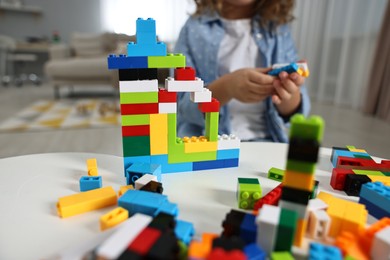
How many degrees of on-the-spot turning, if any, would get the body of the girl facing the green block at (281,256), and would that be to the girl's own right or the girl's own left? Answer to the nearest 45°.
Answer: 0° — they already face it

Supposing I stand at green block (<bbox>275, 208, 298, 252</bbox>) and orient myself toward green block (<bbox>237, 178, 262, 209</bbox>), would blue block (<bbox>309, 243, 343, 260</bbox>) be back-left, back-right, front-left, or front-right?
back-right

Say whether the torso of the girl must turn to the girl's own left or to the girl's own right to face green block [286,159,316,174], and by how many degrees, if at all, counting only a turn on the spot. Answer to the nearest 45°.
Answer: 0° — they already face it

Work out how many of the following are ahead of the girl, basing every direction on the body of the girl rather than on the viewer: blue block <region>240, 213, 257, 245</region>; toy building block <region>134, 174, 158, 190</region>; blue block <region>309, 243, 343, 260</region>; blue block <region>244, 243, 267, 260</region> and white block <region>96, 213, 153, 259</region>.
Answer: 5

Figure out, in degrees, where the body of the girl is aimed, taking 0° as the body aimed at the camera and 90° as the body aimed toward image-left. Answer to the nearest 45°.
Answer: approximately 0°

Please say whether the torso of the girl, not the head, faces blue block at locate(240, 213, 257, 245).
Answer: yes

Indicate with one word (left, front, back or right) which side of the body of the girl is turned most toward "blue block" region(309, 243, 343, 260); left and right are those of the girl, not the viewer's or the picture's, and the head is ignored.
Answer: front

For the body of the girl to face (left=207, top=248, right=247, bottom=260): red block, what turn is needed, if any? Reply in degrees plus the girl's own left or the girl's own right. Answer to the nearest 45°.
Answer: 0° — they already face it

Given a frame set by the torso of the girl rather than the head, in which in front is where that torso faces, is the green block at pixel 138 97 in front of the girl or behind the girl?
in front

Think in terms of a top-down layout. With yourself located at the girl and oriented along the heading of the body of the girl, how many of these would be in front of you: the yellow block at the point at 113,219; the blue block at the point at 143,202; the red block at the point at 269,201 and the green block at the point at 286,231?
4

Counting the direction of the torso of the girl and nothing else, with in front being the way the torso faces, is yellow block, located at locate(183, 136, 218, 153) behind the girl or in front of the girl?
in front
